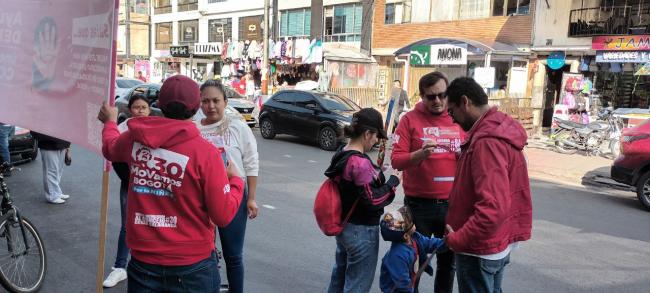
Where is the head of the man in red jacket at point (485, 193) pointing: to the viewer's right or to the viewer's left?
to the viewer's left

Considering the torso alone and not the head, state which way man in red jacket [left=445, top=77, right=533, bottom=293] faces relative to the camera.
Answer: to the viewer's left

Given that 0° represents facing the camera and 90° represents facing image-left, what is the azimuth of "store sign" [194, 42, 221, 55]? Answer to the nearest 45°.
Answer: approximately 0°

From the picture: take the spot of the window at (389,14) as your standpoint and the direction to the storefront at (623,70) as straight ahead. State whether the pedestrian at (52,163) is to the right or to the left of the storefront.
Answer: right

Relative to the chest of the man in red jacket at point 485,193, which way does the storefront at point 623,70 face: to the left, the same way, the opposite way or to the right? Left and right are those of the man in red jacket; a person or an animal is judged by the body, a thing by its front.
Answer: to the left

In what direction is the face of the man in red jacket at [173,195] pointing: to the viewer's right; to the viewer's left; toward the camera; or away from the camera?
away from the camera

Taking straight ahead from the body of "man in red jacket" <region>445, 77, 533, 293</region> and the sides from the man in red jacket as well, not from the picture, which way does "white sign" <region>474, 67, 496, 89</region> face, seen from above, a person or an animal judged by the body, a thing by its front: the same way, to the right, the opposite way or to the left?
to the left

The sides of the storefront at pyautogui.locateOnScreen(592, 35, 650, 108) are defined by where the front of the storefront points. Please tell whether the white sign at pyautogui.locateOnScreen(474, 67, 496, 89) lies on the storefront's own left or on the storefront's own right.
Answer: on the storefront's own right

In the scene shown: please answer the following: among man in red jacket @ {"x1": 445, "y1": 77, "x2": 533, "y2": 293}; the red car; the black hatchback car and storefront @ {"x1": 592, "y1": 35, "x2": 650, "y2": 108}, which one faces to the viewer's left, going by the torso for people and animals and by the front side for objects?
the man in red jacket

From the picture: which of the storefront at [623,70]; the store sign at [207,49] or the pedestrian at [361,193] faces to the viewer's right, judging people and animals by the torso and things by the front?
the pedestrian

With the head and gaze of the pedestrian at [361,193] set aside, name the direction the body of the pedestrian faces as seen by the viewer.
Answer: to the viewer's right
